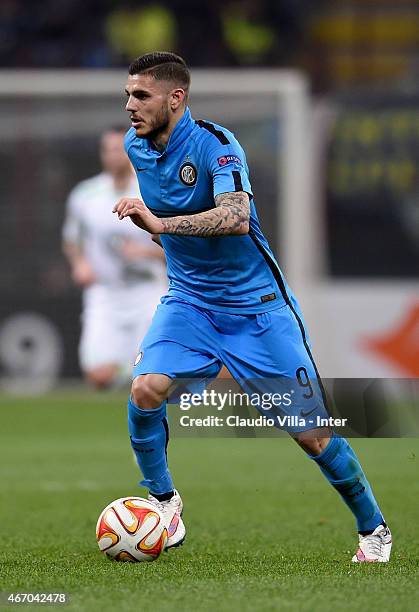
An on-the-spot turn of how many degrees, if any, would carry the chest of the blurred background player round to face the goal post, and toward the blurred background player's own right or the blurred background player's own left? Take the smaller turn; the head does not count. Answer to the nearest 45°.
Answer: approximately 180°

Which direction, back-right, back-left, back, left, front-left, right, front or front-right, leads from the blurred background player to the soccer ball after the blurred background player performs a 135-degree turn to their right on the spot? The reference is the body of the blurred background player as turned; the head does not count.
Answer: back-left

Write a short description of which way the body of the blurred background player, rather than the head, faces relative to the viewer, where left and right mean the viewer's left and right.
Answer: facing the viewer

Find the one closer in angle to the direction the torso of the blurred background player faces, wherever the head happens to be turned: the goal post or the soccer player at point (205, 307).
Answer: the soccer player

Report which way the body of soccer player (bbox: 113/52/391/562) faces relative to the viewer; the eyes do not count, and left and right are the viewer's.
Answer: facing the viewer and to the left of the viewer

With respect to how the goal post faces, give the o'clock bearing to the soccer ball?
The soccer ball is roughly at 12 o'clock from the goal post.

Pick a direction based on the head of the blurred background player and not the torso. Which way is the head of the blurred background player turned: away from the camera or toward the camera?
toward the camera

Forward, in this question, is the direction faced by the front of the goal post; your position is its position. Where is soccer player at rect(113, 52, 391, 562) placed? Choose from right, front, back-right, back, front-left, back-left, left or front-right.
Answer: front

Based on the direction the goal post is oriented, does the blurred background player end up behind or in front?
in front

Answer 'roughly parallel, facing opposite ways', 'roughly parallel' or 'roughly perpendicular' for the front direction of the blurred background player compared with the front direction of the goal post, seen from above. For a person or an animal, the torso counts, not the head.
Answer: roughly parallel
